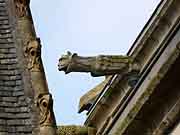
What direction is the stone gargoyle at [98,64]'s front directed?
to the viewer's left
